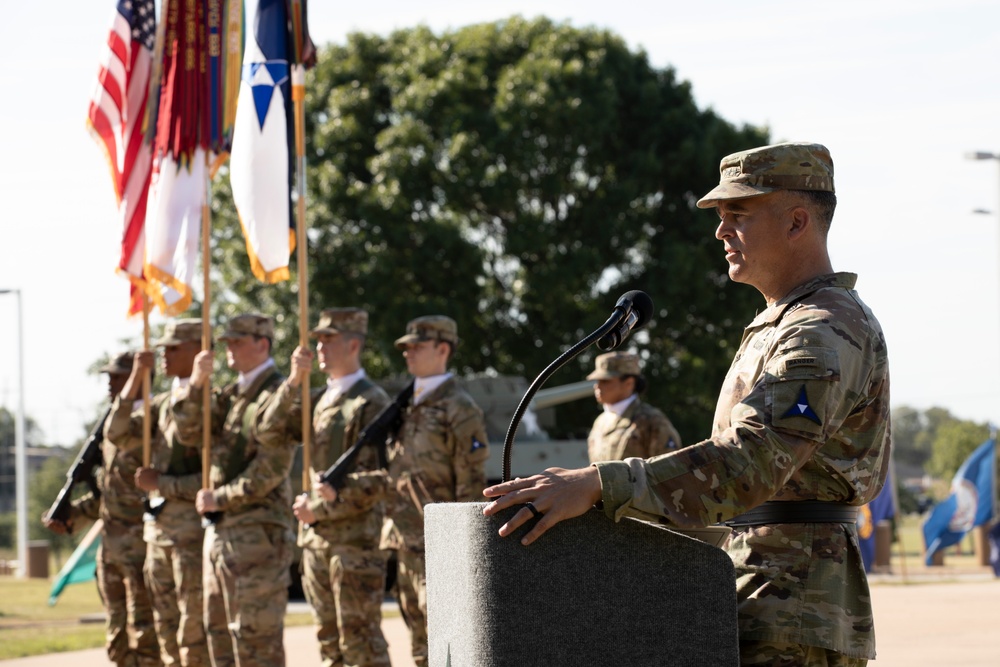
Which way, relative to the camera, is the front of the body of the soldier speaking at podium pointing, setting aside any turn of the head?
to the viewer's left

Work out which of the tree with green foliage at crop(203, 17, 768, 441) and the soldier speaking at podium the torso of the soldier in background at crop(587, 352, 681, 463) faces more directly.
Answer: the soldier speaking at podium

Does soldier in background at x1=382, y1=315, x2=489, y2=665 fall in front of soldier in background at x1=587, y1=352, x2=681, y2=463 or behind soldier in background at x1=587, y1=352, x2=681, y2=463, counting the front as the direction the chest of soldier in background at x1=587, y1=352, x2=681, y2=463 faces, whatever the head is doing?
in front

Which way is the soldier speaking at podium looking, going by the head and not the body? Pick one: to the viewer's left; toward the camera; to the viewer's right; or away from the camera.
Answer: to the viewer's left

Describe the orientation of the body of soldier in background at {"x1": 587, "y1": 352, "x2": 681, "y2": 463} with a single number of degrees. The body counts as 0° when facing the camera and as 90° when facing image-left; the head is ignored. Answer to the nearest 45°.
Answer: approximately 45°

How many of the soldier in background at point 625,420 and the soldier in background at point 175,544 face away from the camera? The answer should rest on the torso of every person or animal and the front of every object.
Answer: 0
